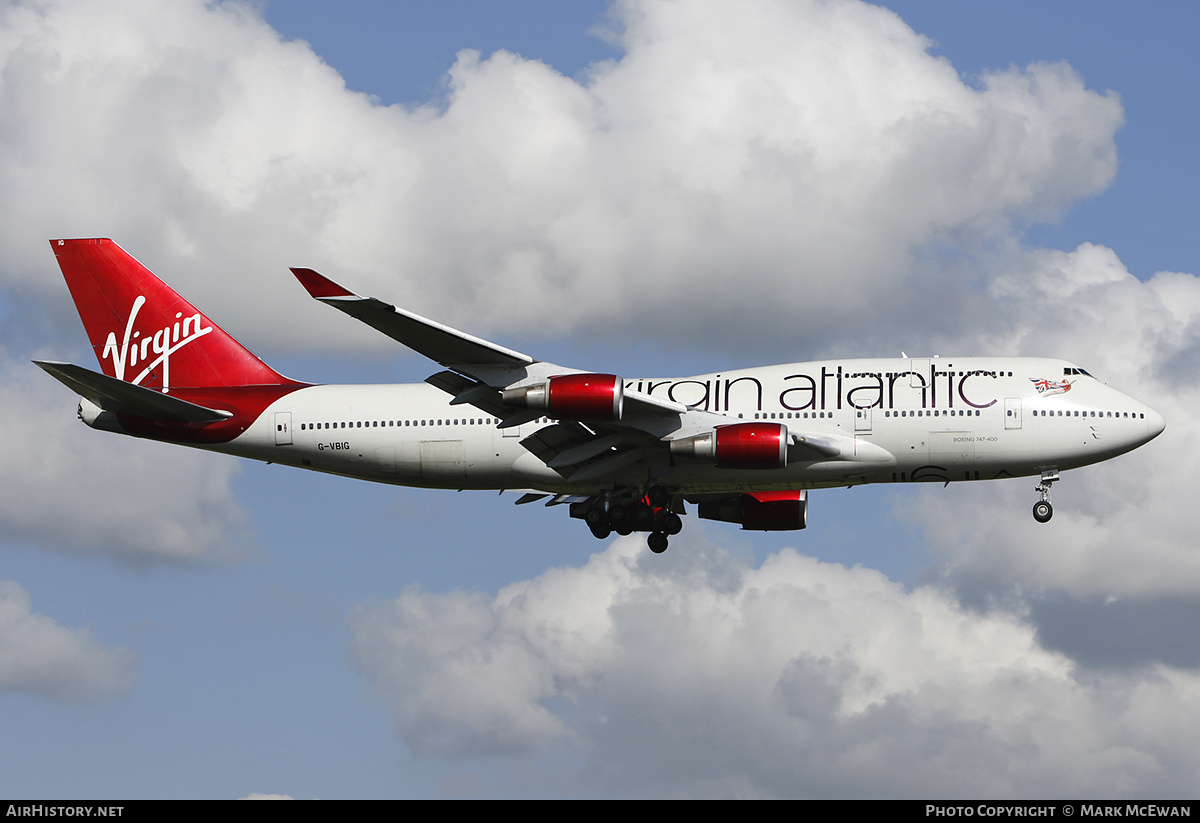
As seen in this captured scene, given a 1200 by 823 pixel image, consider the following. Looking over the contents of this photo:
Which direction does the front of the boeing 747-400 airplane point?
to the viewer's right
